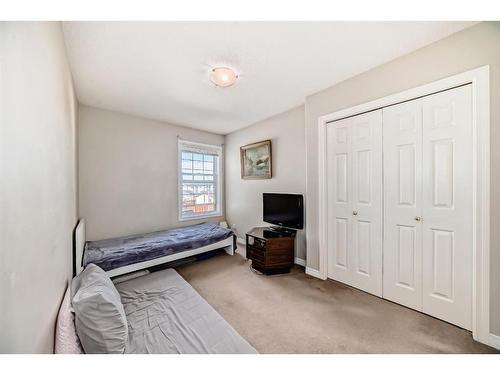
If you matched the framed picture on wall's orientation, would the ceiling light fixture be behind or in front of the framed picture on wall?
in front

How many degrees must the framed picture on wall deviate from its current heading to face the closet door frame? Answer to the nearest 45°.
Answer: approximately 90° to its left

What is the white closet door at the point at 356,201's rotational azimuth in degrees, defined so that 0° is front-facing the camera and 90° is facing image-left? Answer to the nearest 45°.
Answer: approximately 45°

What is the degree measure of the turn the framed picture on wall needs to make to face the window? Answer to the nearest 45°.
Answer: approximately 45° to its right

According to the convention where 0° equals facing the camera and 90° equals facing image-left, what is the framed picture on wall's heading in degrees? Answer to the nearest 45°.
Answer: approximately 45°

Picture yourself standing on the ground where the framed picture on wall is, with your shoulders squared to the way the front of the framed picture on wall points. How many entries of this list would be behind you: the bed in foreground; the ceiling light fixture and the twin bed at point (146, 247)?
0

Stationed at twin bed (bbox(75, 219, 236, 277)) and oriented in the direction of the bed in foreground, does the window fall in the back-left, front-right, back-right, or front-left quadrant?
back-left

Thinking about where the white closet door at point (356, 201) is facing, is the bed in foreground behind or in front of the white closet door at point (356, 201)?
in front

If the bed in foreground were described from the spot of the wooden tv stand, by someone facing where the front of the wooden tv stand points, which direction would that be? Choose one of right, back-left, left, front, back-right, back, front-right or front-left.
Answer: front

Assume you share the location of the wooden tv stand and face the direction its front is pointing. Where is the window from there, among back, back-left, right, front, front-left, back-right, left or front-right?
right

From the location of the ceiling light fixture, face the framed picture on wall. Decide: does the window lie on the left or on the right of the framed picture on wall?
left

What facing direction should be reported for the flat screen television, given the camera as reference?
facing the viewer and to the left of the viewer

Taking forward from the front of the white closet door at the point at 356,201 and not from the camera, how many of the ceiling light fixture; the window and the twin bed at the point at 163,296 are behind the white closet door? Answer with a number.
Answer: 0

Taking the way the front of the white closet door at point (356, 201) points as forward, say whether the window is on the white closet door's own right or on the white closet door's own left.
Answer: on the white closet door's own right
